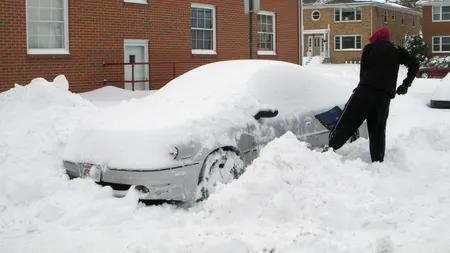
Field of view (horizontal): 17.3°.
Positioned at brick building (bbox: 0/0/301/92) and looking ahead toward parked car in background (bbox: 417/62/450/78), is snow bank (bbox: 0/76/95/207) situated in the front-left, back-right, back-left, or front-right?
back-right

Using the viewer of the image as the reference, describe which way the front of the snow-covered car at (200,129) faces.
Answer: facing the viewer and to the left of the viewer

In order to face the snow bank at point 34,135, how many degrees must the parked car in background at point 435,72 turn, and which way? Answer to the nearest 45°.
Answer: approximately 90° to its left

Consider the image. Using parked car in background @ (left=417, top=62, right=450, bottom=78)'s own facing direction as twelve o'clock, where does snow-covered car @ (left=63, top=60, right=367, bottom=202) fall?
The snow-covered car is roughly at 9 o'clock from the parked car in background.

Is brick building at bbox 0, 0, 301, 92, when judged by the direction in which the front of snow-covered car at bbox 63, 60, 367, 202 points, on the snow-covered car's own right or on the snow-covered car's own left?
on the snow-covered car's own right

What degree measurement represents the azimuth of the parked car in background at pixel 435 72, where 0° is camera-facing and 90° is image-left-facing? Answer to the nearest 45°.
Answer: approximately 90°

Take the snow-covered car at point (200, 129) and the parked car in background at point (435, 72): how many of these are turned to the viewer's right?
0

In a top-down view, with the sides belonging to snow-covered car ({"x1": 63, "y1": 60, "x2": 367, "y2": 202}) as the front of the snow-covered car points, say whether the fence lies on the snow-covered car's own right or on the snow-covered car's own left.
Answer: on the snow-covered car's own right

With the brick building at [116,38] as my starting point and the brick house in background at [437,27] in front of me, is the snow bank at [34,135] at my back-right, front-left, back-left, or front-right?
back-right

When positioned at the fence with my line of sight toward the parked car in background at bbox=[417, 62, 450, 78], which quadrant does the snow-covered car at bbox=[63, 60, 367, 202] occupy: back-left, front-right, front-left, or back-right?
back-right
